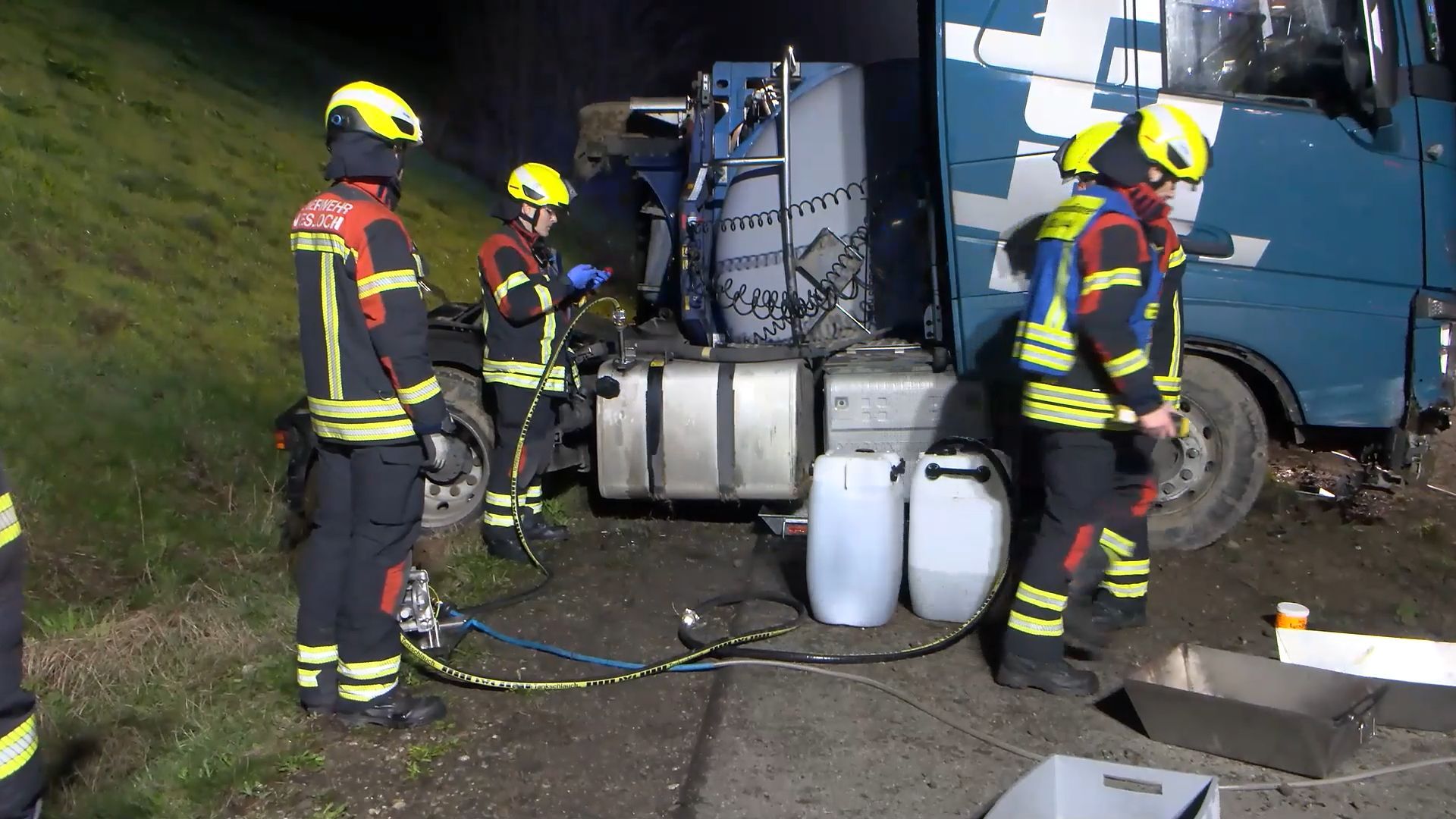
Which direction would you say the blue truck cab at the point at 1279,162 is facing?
to the viewer's right

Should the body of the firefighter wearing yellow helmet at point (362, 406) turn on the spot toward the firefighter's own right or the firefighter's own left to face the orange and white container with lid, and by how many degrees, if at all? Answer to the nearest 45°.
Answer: approximately 45° to the firefighter's own right

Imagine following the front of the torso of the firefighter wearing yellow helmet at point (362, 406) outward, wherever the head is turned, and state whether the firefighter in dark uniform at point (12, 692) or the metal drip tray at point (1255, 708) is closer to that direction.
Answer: the metal drip tray

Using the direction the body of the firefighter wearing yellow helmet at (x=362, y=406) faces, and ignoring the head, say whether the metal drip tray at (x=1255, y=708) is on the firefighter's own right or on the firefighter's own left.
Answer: on the firefighter's own right

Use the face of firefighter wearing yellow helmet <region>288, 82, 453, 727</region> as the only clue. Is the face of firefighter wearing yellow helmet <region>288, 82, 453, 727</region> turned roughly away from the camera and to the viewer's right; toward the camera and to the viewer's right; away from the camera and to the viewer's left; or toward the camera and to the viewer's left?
away from the camera and to the viewer's right

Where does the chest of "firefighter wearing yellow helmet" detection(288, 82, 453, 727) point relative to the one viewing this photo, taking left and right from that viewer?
facing away from the viewer and to the right of the viewer
